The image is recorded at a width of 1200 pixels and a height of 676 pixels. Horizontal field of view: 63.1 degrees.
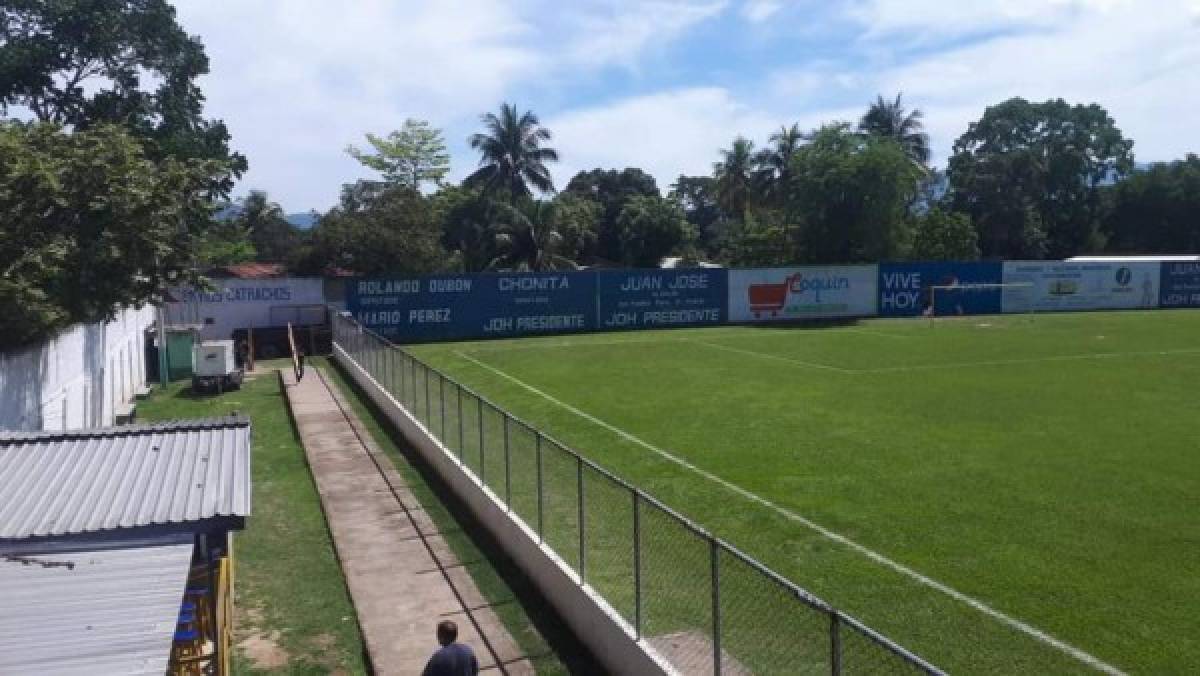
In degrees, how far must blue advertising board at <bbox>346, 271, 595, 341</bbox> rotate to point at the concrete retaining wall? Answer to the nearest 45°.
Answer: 0° — it already faces it

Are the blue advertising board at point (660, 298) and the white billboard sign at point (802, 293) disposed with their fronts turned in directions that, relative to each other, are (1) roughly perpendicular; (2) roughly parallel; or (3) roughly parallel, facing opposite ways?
roughly parallel

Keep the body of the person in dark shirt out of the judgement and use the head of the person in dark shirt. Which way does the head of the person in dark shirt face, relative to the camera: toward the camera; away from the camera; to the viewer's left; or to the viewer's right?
away from the camera

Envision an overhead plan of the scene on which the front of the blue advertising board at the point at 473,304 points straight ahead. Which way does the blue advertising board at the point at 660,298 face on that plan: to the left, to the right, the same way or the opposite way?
the same way

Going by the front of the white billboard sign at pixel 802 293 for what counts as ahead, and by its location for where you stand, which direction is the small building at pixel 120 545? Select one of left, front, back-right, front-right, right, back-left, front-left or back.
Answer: front

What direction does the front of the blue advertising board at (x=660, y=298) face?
toward the camera

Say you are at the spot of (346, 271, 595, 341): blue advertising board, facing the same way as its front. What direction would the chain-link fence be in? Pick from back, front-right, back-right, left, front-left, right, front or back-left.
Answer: front

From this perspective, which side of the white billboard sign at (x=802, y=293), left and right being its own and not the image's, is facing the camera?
front

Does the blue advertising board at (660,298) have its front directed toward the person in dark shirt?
yes

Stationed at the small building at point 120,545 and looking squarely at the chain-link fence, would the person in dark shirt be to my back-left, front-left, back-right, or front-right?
front-right

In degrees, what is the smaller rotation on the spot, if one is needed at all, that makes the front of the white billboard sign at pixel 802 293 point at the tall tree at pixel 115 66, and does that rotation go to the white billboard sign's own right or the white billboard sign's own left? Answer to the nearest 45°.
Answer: approximately 90° to the white billboard sign's own right

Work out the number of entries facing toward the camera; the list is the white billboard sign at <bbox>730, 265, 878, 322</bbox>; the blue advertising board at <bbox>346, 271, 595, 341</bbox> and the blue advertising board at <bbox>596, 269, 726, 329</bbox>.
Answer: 3

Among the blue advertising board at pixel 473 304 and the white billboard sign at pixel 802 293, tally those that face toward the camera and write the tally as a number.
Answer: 2

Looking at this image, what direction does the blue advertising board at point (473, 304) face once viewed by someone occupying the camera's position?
facing the viewer
